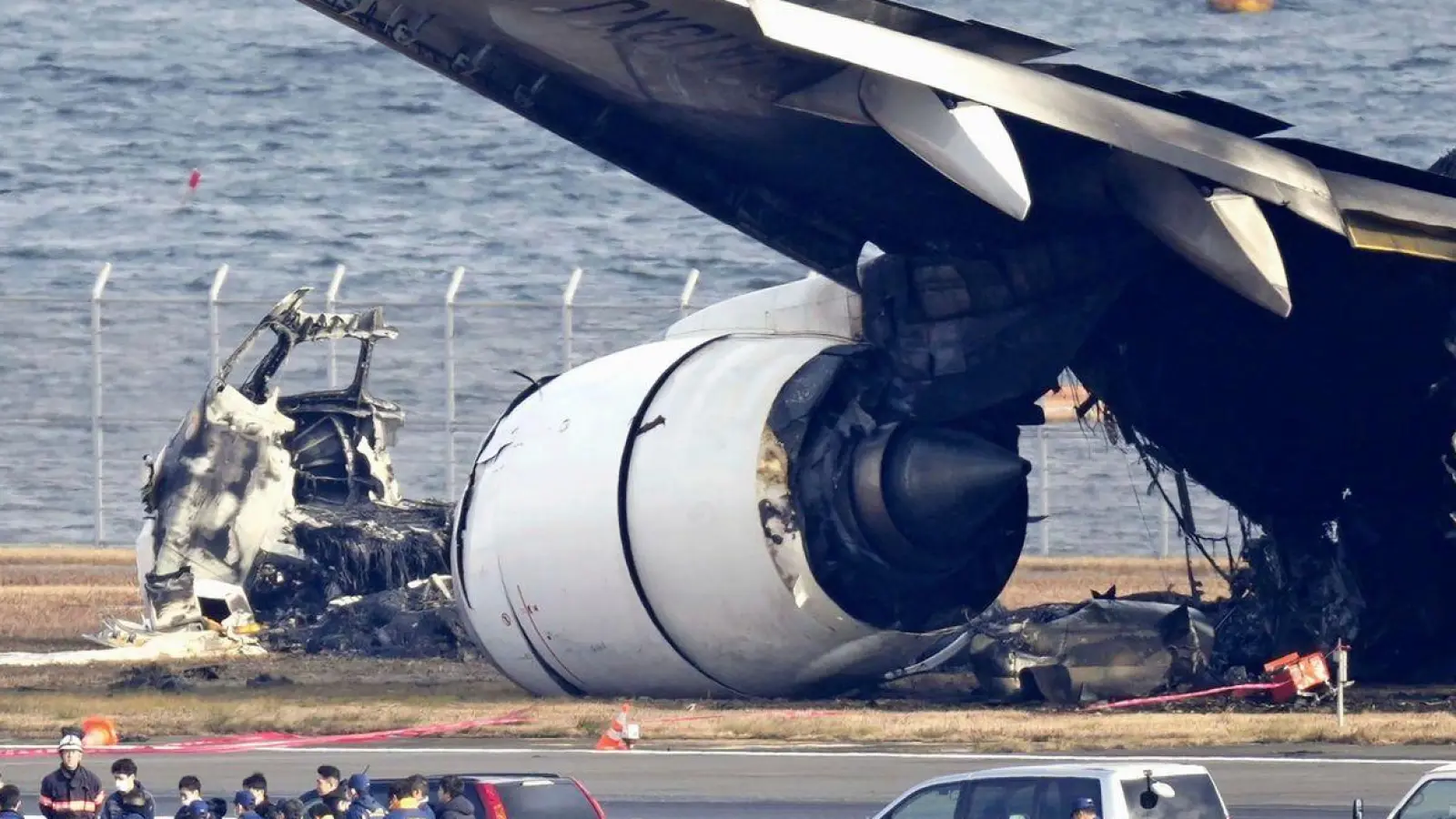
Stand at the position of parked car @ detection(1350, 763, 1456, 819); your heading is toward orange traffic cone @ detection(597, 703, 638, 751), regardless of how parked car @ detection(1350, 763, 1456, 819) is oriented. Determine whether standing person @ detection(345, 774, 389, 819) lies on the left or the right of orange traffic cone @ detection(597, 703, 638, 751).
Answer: left

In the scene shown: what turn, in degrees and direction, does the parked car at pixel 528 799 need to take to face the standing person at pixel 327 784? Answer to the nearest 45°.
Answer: approximately 45° to its left

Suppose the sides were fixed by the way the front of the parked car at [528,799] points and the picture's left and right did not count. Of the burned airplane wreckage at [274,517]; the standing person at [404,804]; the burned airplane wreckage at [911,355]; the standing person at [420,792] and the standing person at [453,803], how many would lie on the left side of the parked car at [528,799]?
3

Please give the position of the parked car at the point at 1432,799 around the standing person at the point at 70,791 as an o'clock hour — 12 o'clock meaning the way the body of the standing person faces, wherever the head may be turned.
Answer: The parked car is roughly at 10 o'clock from the standing person.

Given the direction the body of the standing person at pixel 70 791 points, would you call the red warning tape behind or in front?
behind

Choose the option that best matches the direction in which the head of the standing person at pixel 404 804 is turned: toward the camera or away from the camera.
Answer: away from the camera
